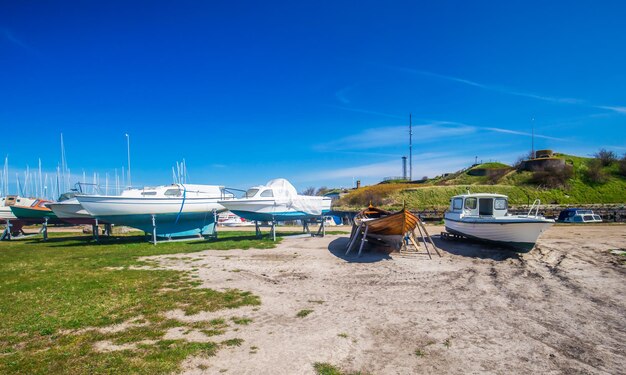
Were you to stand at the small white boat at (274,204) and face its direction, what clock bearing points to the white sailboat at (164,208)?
The white sailboat is roughly at 12 o'clock from the small white boat.

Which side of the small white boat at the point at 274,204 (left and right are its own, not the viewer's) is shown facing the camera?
left

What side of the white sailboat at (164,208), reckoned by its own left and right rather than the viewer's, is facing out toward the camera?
left

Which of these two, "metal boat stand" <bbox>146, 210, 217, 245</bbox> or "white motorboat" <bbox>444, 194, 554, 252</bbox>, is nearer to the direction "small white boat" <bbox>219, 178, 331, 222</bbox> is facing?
the metal boat stand

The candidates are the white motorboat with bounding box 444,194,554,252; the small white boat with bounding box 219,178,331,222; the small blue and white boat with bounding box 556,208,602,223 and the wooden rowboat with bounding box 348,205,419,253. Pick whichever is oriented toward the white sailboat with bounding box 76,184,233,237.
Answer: the small white boat with bounding box 219,178,331,222

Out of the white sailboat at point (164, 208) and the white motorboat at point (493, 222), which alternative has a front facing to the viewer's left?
the white sailboat at point (164, 208)
